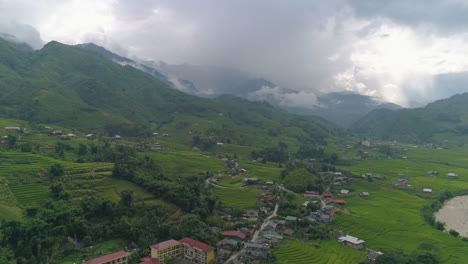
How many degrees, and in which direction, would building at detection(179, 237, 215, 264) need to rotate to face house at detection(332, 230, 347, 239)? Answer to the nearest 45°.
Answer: approximately 135° to its left

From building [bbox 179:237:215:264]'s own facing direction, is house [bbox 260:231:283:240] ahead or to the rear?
to the rear

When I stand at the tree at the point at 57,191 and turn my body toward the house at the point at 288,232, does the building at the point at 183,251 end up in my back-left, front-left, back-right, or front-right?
front-right

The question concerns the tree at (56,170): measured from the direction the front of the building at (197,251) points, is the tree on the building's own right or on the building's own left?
on the building's own right

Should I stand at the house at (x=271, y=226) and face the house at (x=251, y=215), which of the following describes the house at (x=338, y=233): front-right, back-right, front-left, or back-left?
back-right

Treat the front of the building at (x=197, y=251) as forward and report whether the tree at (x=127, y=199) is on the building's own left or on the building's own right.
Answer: on the building's own right

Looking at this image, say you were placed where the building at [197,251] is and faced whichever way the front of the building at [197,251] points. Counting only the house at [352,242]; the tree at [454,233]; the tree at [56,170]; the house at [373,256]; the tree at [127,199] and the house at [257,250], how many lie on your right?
2

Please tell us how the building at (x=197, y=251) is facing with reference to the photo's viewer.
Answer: facing the viewer and to the left of the viewer

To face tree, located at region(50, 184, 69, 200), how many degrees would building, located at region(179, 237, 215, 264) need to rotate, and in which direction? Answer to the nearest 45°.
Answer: approximately 90° to its right

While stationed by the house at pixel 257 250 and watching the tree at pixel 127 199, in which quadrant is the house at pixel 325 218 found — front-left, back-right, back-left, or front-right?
back-right

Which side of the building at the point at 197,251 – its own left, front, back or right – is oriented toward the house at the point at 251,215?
back

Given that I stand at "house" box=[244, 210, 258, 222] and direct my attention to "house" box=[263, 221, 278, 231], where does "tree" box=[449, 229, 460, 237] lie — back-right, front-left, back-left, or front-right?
front-left

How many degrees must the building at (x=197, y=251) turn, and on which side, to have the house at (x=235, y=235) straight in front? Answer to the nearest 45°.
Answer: approximately 180°

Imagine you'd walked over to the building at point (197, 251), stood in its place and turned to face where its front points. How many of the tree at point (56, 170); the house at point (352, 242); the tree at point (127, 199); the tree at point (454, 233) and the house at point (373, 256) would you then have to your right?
2

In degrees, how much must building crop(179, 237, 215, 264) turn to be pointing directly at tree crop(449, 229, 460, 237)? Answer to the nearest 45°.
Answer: approximately 135° to its left

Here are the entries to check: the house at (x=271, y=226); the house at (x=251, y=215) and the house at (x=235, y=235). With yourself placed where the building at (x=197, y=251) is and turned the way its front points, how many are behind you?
3
